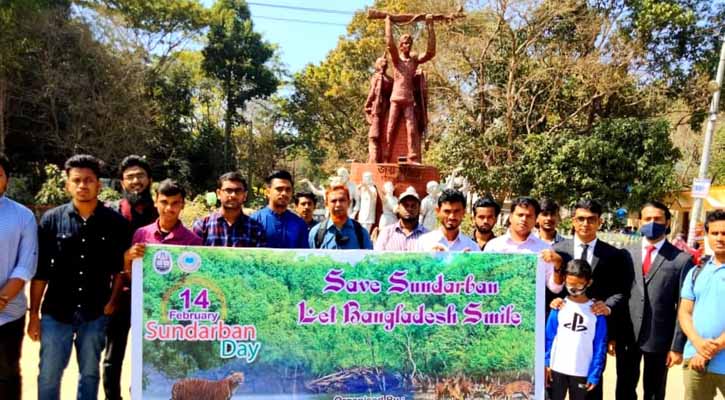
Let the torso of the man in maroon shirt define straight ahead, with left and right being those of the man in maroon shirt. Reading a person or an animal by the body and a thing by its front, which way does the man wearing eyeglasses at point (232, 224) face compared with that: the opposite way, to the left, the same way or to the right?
the same way

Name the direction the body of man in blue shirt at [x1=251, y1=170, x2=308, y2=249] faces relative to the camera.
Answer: toward the camera

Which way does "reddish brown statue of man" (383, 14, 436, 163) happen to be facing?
toward the camera

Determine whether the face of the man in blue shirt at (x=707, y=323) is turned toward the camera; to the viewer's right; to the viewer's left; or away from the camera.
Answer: toward the camera

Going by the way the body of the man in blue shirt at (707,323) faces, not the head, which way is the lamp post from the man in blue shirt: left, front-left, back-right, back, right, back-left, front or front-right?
back

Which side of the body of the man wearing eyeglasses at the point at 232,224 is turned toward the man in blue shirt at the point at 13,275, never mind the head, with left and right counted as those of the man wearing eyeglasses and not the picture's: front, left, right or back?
right

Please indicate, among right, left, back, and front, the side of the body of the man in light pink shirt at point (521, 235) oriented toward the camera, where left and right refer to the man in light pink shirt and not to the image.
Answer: front

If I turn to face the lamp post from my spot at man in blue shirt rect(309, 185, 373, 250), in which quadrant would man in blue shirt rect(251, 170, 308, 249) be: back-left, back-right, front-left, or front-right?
back-left

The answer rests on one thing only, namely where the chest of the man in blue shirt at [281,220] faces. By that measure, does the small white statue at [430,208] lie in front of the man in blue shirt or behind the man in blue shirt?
behind

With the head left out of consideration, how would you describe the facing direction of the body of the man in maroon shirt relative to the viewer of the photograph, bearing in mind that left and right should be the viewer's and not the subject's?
facing the viewer

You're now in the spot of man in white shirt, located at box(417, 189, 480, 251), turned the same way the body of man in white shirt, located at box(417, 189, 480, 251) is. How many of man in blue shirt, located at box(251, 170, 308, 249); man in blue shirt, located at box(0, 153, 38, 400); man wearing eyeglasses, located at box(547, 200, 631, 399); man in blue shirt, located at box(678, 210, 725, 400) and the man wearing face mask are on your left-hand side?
3
